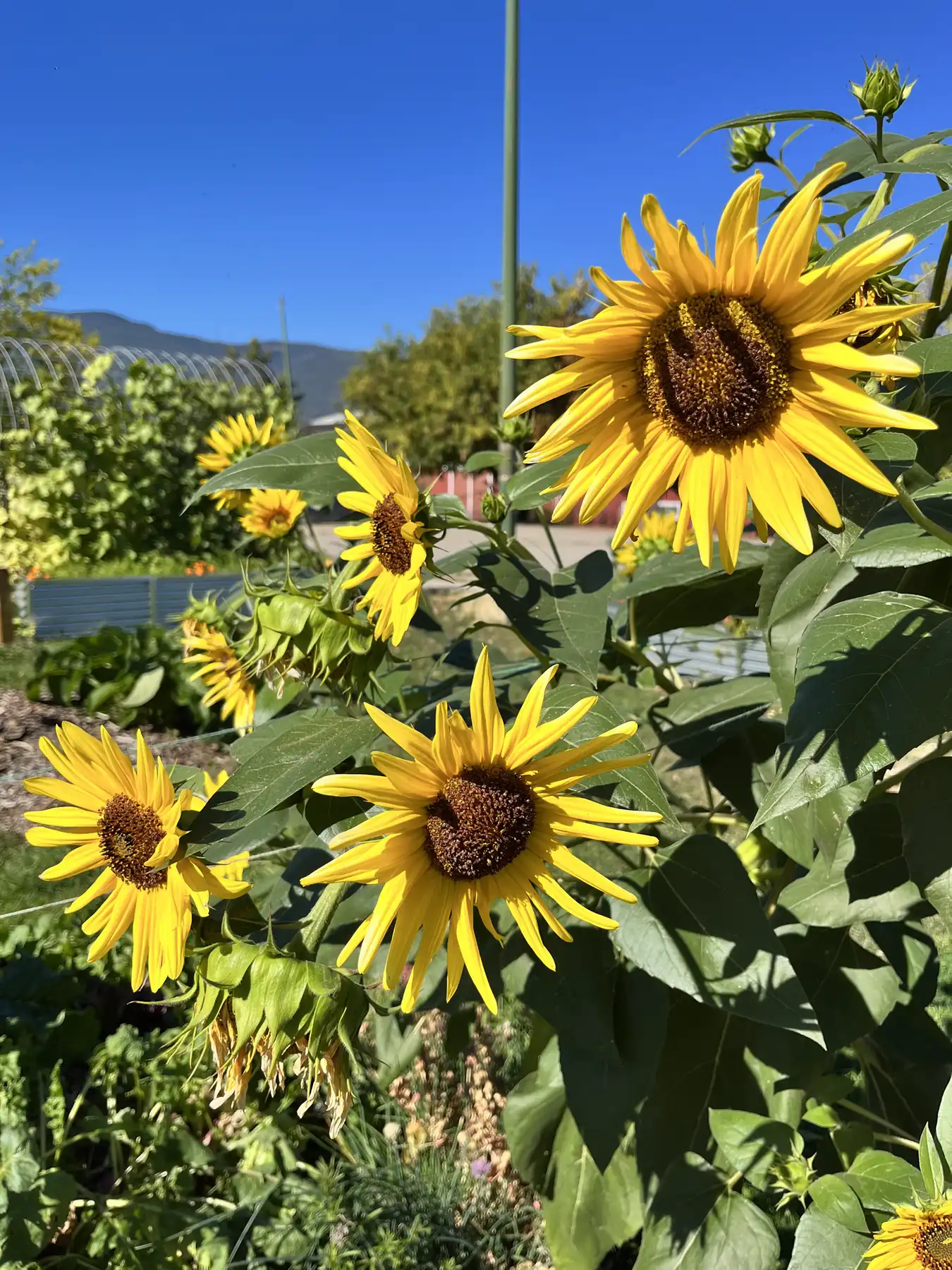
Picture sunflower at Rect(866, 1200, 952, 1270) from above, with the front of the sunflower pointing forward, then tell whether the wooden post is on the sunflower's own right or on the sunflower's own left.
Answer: on the sunflower's own right

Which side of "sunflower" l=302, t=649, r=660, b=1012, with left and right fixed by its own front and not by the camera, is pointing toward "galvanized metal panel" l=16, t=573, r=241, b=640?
back

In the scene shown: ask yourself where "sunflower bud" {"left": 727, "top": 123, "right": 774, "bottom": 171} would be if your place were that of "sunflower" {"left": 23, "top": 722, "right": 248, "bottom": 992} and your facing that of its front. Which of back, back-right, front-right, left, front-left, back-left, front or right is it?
back-left

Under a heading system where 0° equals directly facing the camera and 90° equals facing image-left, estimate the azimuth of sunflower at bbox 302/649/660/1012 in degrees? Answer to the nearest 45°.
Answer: approximately 0°
